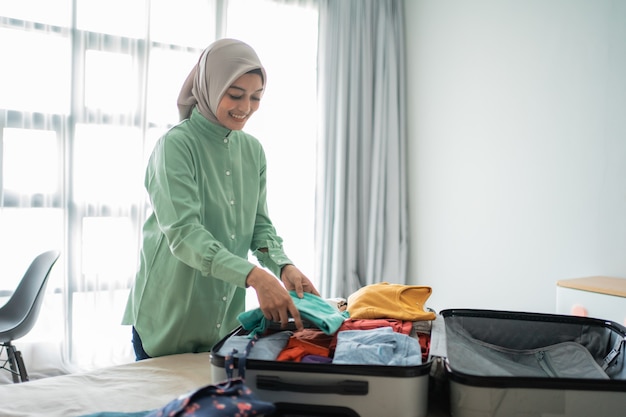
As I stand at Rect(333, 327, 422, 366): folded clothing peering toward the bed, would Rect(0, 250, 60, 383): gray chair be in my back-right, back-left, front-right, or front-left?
front-right

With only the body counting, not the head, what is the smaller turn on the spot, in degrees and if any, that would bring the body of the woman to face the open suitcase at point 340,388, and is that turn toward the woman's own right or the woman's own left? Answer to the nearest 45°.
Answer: approximately 45° to the woman's own right

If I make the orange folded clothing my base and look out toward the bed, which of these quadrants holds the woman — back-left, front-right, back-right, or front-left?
front-right

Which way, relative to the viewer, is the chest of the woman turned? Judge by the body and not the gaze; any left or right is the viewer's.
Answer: facing the viewer and to the right of the viewer

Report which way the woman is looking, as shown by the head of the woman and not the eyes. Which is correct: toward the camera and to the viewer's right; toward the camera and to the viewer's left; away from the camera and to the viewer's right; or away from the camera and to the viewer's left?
toward the camera and to the viewer's right

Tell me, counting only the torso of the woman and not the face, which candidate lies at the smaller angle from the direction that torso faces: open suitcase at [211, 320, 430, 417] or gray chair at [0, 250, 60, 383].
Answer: the open suitcase
